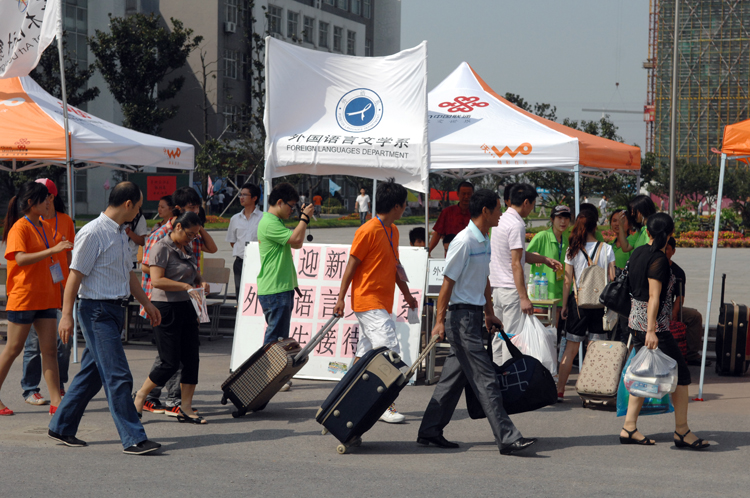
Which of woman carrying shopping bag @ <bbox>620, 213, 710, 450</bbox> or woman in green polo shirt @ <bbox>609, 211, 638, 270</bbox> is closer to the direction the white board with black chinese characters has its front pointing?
the woman carrying shopping bag

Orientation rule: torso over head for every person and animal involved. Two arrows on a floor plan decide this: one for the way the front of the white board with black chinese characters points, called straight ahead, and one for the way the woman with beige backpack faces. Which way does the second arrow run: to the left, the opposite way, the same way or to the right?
the opposite way

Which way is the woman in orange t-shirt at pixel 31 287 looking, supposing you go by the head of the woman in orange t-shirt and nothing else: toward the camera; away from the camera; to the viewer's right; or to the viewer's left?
to the viewer's right

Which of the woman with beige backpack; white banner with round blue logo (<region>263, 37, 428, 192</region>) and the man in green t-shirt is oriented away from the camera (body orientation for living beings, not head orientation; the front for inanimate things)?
the woman with beige backpack

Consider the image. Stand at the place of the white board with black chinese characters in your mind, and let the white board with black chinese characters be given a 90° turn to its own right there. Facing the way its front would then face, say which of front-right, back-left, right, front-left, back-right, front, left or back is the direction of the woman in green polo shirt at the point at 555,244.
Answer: back

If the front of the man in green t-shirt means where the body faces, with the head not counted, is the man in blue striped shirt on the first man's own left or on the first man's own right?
on the first man's own right

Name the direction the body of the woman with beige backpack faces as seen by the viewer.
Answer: away from the camera

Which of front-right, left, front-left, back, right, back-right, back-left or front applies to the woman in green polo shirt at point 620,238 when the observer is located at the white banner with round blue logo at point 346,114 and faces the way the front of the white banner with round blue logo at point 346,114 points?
left

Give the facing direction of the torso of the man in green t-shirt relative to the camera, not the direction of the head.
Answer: to the viewer's right

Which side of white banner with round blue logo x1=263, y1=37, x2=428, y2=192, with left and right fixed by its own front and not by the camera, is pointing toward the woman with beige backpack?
left

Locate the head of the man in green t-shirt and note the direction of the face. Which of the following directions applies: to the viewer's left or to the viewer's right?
to the viewer's right

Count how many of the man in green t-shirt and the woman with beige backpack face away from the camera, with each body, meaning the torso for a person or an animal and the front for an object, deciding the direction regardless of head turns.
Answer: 1

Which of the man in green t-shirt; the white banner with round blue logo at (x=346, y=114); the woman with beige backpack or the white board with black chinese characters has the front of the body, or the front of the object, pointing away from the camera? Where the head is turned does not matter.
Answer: the woman with beige backpack

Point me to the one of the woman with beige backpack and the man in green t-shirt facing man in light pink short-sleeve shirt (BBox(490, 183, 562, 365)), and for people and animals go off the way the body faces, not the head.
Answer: the man in green t-shirt

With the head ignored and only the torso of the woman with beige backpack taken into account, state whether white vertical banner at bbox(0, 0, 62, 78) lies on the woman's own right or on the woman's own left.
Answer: on the woman's own left

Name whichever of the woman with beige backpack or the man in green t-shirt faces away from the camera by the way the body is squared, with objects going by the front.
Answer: the woman with beige backpack

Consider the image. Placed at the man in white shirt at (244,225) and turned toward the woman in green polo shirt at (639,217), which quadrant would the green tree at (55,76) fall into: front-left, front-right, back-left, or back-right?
back-left
